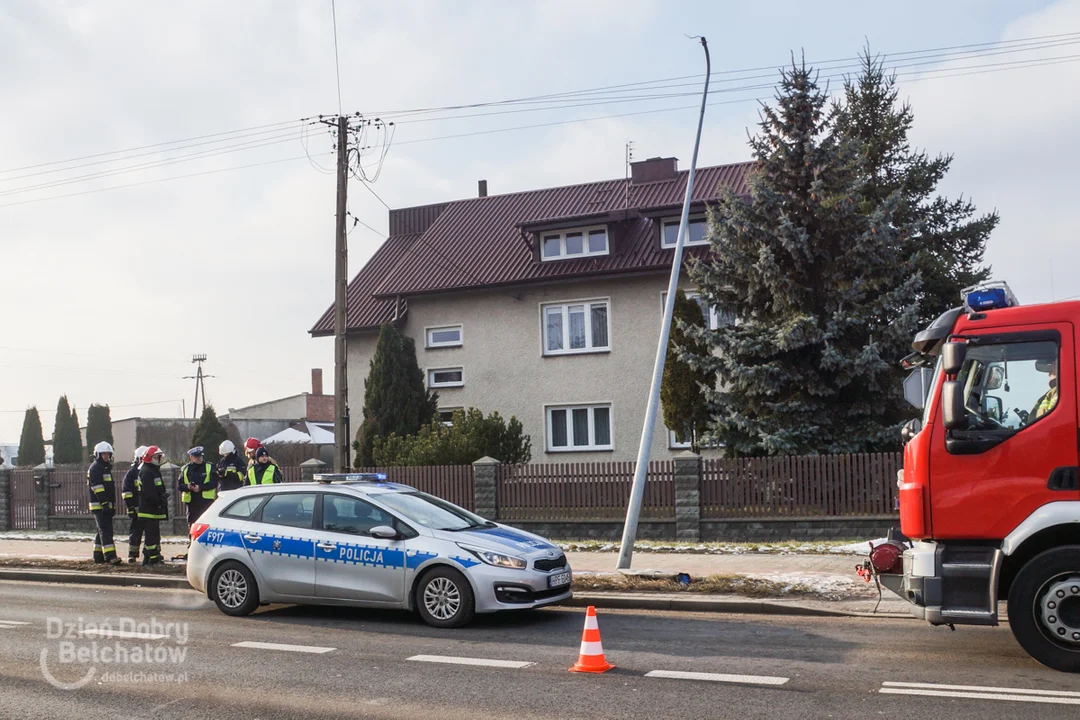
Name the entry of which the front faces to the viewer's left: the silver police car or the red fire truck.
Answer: the red fire truck

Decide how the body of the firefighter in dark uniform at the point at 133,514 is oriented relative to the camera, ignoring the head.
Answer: to the viewer's right

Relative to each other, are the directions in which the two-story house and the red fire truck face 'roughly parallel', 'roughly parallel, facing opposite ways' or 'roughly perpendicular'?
roughly perpendicular

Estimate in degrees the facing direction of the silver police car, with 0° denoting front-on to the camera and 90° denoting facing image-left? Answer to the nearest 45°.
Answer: approximately 315°

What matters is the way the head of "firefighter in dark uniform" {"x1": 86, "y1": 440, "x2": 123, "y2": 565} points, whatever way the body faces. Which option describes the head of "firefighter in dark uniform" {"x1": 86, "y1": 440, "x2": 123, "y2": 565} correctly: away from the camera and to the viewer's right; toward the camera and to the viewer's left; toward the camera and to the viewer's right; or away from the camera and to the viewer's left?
toward the camera and to the viewer's right

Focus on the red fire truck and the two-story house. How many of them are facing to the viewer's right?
0

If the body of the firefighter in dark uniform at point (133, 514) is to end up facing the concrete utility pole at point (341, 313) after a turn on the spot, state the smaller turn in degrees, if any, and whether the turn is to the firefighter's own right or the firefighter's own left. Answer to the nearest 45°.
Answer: approximately 45° to the firefighter's own left

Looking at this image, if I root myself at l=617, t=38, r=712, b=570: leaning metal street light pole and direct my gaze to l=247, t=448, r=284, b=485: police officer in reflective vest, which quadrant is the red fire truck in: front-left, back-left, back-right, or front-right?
back-left

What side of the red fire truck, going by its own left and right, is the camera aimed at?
left

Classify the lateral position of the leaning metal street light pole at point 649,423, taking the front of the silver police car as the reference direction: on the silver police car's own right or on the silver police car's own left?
on the silver police car's own left
